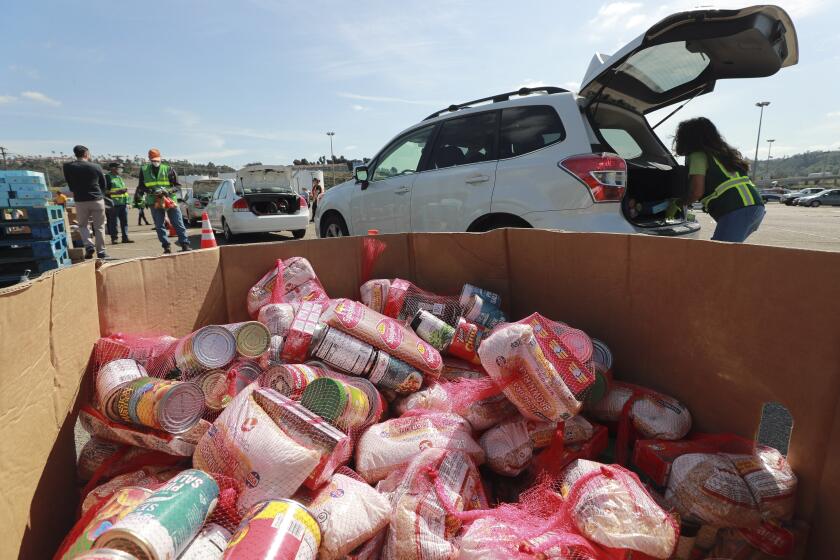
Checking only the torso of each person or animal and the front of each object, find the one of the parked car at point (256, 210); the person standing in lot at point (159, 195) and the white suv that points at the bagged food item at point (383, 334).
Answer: the person standing in lot

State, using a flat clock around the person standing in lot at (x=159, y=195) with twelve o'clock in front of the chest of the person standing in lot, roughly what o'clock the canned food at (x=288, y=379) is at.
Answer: The canned food is roughly at 12 o'clock from the person standing in lot.

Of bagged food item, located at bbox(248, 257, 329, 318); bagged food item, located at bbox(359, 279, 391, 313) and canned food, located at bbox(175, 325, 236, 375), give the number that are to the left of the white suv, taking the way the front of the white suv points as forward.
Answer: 3

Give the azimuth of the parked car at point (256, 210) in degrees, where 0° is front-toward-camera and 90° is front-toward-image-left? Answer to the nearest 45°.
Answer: approximately 135°

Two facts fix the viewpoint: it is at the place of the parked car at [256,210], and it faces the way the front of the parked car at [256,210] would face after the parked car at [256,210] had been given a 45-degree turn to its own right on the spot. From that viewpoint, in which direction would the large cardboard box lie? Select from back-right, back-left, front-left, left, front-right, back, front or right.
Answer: back

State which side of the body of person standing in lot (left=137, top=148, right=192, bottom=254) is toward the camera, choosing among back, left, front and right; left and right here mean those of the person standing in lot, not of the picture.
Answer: front

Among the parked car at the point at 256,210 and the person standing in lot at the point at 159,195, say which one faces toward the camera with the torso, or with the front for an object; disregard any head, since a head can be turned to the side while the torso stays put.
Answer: the person standing in lot

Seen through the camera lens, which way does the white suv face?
facing away from the viewer and to the left of the viewer

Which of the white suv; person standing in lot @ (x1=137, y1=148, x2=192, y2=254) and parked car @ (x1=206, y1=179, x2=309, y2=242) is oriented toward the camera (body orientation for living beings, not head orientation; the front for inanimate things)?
the person standing in lot

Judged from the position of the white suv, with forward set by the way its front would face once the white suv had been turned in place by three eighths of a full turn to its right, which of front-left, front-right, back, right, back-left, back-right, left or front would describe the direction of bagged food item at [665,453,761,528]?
right

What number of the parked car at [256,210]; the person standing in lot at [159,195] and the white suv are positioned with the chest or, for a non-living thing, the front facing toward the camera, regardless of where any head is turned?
1

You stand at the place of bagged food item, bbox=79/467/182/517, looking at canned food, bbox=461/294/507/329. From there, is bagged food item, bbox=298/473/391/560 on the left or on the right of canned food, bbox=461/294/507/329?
right

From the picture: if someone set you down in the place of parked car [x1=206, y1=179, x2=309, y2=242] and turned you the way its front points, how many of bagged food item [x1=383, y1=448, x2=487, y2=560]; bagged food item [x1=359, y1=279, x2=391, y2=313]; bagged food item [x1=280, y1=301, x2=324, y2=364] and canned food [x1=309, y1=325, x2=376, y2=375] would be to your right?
0

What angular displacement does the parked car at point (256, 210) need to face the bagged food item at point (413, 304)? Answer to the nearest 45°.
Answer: approximately 135° to its left

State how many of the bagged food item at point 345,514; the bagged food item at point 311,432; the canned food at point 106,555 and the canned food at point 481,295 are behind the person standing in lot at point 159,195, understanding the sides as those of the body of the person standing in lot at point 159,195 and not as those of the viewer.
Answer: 0

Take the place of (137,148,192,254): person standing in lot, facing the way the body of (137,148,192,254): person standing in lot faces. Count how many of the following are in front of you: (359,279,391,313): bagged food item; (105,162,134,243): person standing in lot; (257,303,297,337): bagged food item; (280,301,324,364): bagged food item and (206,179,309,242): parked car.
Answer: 3

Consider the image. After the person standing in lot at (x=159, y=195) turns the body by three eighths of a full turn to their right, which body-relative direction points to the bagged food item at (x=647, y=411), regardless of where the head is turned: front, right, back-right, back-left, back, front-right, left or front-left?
back-left

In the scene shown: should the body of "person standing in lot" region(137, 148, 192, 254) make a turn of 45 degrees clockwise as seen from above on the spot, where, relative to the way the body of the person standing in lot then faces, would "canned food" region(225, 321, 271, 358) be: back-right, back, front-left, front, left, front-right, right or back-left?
front-left

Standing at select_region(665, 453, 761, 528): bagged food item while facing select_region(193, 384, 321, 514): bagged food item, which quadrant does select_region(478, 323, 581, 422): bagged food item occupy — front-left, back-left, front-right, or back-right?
front-right

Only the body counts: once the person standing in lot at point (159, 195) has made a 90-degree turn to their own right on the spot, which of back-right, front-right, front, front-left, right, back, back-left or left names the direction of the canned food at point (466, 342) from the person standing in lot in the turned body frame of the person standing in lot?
left
